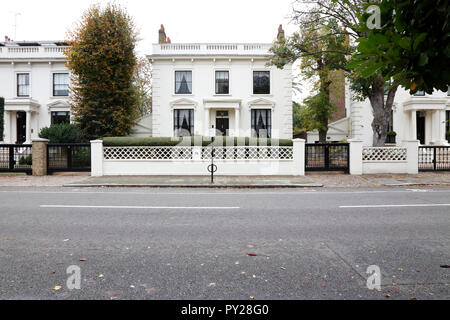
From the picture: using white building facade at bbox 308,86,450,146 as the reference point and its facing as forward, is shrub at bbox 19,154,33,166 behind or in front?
in front

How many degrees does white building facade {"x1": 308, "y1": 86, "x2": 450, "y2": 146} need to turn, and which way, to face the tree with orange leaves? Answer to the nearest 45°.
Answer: approximately 45° to its right

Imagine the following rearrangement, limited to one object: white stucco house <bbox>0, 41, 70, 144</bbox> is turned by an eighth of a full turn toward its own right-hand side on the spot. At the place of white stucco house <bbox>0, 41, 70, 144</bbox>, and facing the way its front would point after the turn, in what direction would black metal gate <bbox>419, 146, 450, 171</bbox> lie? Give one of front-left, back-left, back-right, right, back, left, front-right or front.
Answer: left

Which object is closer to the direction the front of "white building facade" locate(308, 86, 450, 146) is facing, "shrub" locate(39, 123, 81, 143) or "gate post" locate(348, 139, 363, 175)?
the gate post

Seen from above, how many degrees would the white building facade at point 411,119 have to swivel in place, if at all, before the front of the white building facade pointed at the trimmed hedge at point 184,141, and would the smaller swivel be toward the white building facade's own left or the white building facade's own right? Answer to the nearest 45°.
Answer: approximately 45° to the white building facade's own right

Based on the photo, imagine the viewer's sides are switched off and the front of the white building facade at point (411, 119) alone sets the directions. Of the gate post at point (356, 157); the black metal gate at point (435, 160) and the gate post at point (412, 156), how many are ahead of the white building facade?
3

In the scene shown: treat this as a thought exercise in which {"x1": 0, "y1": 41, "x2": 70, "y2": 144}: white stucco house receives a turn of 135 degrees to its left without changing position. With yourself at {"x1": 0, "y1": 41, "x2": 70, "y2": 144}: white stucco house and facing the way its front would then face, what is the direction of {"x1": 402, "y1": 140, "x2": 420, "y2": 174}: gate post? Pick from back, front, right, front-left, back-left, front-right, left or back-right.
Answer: right

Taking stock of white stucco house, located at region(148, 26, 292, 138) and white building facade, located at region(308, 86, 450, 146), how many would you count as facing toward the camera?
2

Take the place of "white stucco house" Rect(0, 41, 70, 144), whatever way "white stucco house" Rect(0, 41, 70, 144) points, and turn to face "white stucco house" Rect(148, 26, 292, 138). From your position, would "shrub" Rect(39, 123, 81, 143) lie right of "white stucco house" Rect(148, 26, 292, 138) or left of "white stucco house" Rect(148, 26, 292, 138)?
right

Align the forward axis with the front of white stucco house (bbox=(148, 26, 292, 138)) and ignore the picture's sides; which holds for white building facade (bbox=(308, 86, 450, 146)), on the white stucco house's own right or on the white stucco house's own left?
on the white stucco house's own left

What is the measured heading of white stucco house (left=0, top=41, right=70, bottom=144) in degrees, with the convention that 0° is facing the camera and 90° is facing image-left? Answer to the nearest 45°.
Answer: approximately 0°

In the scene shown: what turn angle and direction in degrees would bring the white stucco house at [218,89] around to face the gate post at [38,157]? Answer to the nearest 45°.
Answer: approximately 45° to its right

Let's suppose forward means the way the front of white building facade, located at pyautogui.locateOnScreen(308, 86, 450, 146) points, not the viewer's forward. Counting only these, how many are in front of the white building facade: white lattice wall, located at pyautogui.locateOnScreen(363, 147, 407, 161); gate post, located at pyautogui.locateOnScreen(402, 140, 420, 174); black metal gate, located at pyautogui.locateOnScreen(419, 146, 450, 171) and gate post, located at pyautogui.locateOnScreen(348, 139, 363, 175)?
4
